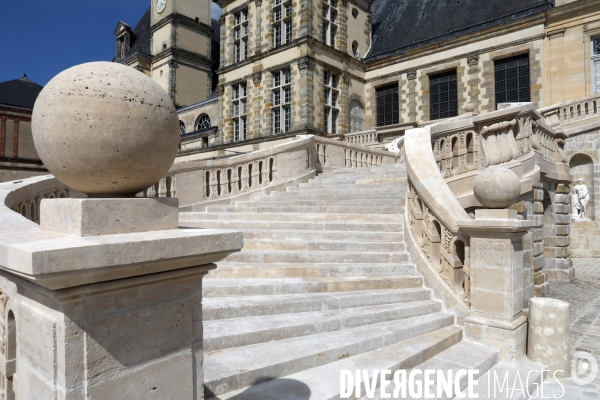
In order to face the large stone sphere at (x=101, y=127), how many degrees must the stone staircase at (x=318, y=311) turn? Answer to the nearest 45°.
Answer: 0° — it already faces it

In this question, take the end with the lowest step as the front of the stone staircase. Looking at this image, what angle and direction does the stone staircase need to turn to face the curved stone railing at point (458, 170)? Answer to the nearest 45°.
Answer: approximately 135° to its left

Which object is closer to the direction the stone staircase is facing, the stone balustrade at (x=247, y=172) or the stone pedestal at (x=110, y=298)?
the stone pedestal

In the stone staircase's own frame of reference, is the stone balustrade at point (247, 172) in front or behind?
behind

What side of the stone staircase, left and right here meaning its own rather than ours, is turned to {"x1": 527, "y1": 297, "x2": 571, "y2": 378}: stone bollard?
left

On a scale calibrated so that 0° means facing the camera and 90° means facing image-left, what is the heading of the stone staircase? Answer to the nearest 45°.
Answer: approximately 0°

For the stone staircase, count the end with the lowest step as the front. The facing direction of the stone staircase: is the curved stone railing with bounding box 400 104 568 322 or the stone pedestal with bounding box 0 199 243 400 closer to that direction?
the stone pedestal

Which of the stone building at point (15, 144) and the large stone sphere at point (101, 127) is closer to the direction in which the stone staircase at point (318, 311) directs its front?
the large stone sphere

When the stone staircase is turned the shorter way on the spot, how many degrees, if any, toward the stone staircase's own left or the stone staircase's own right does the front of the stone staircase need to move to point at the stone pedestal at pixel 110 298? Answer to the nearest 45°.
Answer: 0° — it already faces it

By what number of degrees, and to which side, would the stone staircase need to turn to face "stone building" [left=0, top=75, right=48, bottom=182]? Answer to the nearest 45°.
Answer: approximately 135° to its right

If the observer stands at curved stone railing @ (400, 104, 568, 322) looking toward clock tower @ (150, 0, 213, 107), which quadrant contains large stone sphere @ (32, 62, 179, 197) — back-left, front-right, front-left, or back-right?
back-left

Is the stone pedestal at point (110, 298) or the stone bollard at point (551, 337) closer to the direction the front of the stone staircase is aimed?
the stone pedestal
